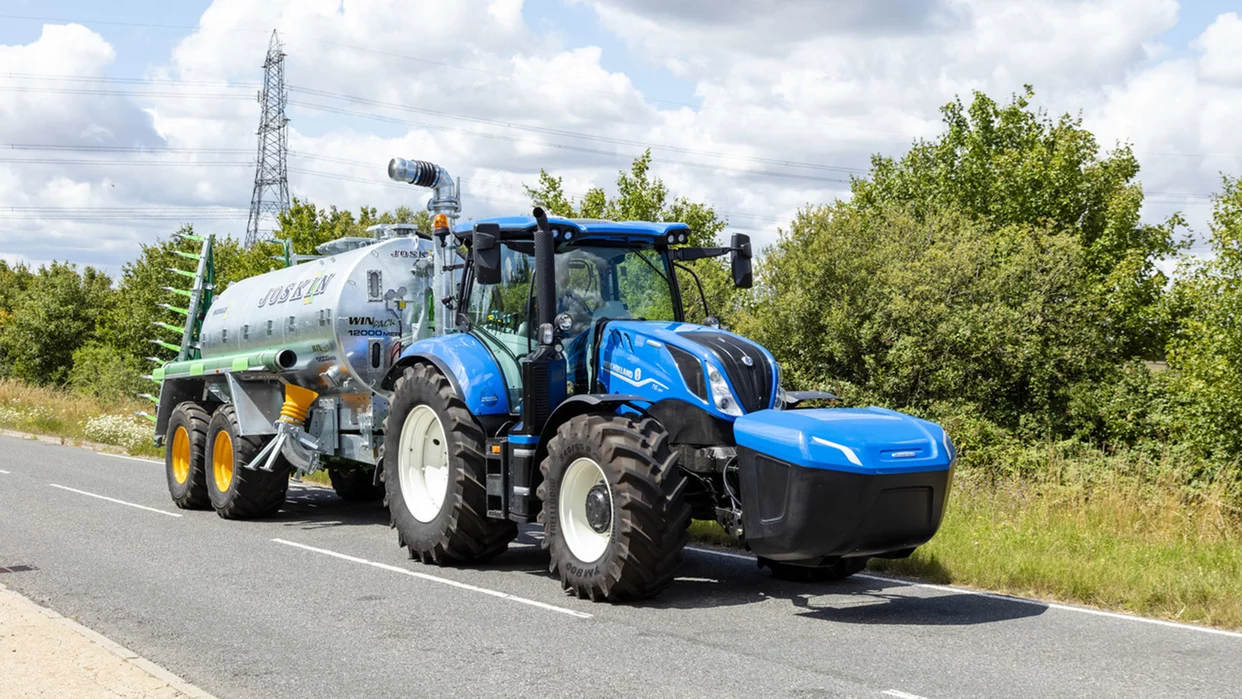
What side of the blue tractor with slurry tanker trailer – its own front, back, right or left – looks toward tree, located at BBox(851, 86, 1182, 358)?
left

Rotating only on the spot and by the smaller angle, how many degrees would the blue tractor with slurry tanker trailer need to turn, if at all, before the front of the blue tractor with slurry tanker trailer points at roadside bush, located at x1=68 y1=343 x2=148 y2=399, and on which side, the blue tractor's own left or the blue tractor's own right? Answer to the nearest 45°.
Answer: approximately 180°

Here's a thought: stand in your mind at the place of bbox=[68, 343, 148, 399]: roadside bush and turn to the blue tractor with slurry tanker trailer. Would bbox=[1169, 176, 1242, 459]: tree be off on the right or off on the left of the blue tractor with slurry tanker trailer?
left

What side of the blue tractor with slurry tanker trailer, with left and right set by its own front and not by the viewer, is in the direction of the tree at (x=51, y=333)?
back

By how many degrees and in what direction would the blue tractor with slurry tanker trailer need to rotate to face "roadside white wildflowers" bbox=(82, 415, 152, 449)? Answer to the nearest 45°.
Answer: approximately 180°

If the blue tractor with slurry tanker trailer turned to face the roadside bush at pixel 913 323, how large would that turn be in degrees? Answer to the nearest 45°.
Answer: approximately 90° to its left

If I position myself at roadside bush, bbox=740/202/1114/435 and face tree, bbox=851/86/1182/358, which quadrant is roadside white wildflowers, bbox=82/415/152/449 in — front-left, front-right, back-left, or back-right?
back-left

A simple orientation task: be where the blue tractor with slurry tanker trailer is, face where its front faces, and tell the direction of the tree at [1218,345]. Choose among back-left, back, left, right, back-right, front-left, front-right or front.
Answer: left
